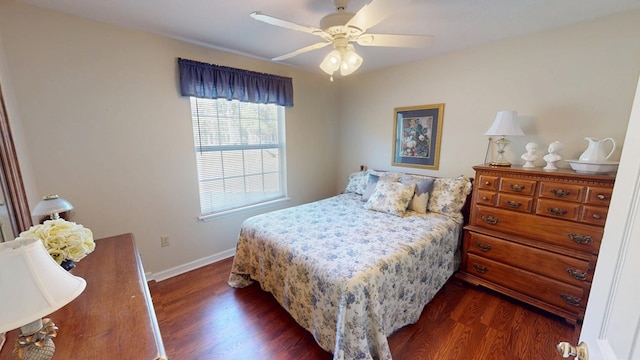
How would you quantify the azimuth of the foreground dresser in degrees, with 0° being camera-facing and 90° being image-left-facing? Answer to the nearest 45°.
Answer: approximately 270°

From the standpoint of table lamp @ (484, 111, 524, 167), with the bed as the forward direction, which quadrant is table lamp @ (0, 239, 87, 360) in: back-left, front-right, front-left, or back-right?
front-left

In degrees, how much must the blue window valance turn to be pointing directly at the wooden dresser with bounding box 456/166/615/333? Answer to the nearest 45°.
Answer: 0° — it already faces it

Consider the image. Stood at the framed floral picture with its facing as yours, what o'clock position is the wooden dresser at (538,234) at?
The wooden dresser is roughly at 9 o'clock from the framed floral picture.

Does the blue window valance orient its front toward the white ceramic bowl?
yes

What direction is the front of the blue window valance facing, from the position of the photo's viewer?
facing the viewer and to the right of the viewer

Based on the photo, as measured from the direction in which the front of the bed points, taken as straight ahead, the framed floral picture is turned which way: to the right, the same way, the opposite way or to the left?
the same way

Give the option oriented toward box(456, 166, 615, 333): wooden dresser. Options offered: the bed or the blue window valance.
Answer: the blue window valance

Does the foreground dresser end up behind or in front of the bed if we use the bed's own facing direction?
in front

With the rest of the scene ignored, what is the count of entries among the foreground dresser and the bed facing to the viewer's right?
1

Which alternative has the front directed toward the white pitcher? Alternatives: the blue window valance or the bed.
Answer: the blue window valance

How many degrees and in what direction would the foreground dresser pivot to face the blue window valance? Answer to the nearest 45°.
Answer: approximately 45° to its left

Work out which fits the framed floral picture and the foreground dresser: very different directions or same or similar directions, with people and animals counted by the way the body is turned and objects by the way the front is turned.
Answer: very different directions

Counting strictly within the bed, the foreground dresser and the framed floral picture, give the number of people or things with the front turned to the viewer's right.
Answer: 1

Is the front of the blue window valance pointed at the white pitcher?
yes

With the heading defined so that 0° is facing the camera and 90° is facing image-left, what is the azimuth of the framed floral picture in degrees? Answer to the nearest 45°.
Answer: approximately 45°

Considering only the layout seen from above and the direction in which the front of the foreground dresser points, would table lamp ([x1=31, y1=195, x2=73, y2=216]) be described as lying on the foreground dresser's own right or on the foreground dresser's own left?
on the foreground dresser's own left
